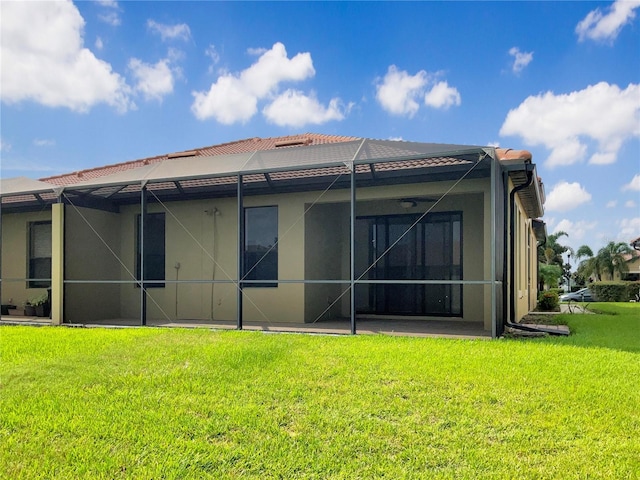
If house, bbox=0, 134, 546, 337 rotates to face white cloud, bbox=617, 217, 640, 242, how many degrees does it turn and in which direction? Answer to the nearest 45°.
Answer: approximately 45° to its right

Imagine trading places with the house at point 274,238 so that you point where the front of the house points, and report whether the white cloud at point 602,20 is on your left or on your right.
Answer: on your right

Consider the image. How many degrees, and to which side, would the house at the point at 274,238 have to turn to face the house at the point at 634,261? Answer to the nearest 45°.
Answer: approximately 45° to its right

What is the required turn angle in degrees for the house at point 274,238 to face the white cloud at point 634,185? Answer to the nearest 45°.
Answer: approximately 45° to its right

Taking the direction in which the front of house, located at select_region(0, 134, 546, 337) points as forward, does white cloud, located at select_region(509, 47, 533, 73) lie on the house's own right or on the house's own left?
on the house's own right

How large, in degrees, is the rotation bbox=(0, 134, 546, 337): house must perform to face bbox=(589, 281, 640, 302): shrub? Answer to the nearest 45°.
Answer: approximately 45° to its right

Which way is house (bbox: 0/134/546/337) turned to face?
away from the camera
